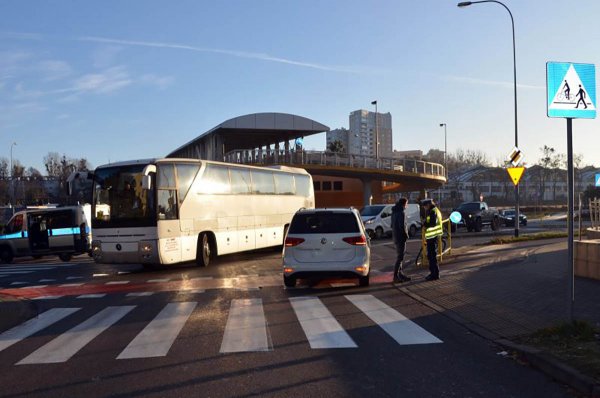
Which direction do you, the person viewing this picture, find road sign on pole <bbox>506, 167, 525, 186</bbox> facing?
facing the viewer

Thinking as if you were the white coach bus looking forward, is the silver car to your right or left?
on your left

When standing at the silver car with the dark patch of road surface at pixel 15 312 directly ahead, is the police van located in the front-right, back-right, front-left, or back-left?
front-right

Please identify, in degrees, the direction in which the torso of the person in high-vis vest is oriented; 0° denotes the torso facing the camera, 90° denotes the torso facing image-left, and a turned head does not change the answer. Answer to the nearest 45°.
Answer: approximately 90°

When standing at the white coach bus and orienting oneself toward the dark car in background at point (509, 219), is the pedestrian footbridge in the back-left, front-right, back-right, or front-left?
front-left

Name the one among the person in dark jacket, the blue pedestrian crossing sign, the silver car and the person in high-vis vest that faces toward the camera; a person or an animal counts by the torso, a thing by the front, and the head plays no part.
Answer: the blue pedestrian crossing sign

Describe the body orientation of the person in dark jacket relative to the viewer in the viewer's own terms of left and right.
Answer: facing to the right of the viewer

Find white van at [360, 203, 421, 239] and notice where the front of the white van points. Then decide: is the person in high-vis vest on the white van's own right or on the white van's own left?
on the white van's own left

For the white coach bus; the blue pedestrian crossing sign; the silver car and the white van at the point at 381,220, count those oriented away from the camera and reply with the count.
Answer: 1

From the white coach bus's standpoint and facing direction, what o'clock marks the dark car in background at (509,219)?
The dark car in background is roughly at 6 o'clock from the white coach bus.

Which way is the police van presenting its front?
to the viewer's left

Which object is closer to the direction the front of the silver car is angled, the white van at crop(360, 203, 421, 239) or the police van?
the white van

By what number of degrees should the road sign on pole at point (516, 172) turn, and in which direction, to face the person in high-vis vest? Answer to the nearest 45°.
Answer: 0° — it already faces them

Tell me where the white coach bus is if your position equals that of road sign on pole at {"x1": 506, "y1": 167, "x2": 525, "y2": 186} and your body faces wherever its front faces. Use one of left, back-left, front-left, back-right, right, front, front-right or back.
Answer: front-right

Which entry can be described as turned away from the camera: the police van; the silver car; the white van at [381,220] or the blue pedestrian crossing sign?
the silver car

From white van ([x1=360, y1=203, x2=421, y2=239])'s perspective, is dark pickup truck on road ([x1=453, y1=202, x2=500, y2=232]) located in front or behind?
behind

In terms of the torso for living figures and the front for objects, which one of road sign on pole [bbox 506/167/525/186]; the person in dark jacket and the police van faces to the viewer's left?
the police van
